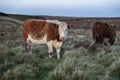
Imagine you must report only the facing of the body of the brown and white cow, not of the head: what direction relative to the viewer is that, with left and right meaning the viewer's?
facing the viewer and to the right of the viewer

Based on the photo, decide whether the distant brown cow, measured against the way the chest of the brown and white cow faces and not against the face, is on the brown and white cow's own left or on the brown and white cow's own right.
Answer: on the brown and white cow's own left
